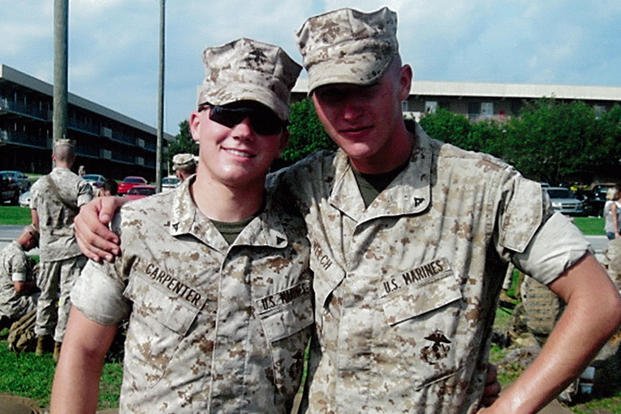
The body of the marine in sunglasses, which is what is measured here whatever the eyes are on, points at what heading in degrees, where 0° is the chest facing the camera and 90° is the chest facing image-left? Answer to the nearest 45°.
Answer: approximately 0°

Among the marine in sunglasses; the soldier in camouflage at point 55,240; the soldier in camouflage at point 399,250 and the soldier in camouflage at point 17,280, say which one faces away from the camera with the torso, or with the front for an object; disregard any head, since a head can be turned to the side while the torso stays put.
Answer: the soldier in camouflage at point 55,240

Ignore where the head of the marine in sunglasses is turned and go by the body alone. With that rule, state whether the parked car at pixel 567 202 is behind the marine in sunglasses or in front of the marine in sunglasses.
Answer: behind

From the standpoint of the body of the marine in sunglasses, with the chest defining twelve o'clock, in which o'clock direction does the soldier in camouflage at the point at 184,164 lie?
The soldier in camouflage is roughly at 6 o'clock from the marine in sunglasses.

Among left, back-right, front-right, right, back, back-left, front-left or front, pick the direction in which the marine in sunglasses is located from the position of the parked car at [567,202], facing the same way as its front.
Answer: front-right

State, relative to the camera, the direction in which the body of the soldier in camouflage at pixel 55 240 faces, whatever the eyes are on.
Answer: away from the camera

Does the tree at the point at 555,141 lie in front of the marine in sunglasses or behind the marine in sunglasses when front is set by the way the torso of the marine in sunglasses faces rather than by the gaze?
behind

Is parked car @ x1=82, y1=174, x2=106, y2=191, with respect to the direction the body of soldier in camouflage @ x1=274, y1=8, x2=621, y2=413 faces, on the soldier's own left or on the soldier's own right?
on the soldier's own right

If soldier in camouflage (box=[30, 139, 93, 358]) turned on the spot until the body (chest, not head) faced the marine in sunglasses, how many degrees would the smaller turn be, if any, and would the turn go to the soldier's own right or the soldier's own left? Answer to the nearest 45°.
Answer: approximately 180°

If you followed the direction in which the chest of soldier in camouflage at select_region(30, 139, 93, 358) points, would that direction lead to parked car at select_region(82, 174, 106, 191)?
yes

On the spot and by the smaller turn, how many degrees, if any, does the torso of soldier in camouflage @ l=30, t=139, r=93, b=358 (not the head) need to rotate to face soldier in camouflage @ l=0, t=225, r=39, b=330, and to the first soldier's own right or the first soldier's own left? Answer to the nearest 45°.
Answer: approximately 45° to the first soldier's own left

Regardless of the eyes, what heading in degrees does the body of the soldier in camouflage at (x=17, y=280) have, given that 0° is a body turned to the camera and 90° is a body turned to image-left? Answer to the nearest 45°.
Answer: approximately 270°

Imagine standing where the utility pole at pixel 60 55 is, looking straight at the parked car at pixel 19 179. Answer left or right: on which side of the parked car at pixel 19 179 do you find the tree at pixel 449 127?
right

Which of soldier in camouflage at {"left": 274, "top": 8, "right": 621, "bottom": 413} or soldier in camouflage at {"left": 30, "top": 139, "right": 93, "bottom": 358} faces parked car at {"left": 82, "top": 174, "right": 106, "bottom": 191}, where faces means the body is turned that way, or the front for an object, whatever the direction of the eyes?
soldier in camouflage at {"left": 30, "top": 139, "right": 93, "bottom": 358}
